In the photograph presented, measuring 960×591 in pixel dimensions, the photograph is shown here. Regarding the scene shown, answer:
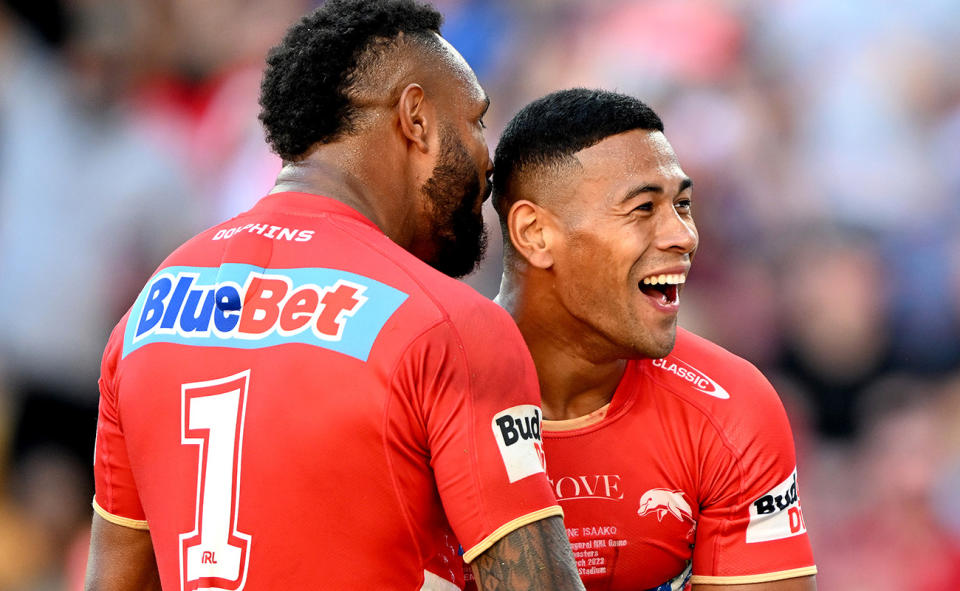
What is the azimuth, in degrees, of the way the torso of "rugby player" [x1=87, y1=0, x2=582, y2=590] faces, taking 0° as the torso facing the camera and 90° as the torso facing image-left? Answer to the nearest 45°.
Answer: approximately 225°

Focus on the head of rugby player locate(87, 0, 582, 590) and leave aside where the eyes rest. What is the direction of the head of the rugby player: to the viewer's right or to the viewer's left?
to the viewer's right

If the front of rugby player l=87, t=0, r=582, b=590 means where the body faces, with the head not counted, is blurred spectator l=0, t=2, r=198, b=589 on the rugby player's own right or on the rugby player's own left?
on the rugby player's own left

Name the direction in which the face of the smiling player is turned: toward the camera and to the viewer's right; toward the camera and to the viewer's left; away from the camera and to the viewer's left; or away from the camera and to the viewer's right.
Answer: toward the camera and to the viewer's right
